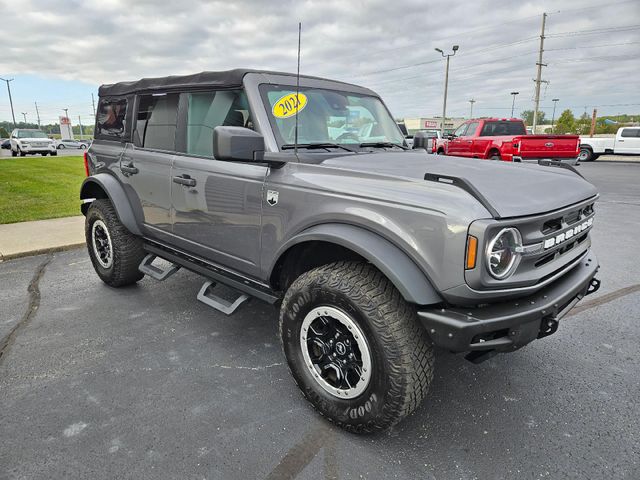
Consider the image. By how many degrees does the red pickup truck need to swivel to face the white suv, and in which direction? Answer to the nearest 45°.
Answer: approximately 45° to its left

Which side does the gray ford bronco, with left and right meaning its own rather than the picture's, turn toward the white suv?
back

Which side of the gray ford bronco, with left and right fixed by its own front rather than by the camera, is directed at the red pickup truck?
left

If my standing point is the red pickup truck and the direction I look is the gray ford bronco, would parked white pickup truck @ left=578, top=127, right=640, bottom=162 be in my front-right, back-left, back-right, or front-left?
back-left

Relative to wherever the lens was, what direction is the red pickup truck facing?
facing away from the viewer and to the left of the viewer

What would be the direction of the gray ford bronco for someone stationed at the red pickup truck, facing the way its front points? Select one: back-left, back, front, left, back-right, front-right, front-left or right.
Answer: back-left

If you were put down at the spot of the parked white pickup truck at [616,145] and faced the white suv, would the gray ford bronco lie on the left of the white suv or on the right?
left

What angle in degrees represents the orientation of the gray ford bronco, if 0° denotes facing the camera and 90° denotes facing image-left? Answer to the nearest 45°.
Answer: approximately 315°

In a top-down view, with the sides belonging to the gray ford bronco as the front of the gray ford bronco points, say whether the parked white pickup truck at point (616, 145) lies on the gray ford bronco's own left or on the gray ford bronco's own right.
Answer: on the gray ford bronco's own left
